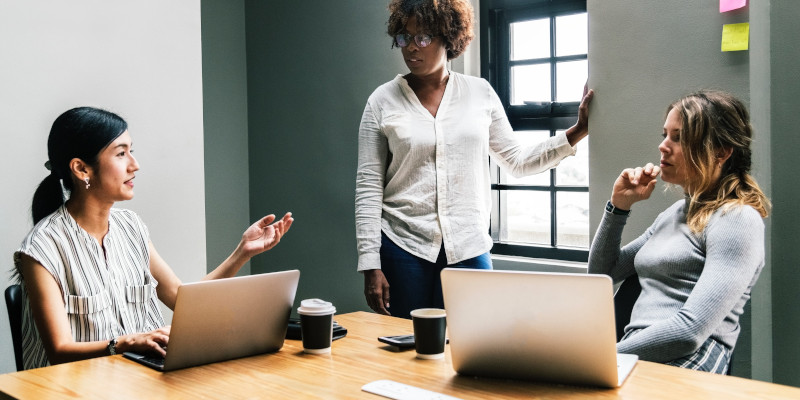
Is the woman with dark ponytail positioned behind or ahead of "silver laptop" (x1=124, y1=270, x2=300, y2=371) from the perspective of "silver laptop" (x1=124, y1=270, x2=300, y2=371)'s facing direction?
ahead

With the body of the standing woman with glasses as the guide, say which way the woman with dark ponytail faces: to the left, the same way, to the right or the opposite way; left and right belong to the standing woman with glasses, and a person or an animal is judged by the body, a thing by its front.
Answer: to the left

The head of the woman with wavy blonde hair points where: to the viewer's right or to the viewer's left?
to the viewer's left

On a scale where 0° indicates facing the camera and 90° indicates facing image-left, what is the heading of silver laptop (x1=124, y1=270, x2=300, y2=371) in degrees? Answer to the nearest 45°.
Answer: approximately 135°

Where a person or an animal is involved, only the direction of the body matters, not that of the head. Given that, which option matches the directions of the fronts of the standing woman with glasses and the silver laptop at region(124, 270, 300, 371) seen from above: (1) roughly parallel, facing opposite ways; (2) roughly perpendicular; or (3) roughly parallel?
roughly perpendicular

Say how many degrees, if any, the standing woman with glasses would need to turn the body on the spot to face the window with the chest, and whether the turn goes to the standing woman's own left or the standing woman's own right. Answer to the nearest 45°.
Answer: approximately 135° to the standing woman's own left

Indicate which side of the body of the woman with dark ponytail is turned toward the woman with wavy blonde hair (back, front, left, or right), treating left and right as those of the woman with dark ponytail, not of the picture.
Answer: front

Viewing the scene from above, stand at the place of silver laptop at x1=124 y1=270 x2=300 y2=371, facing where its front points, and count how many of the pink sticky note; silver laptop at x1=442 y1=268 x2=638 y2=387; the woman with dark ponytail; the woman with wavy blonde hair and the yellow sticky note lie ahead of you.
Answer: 1

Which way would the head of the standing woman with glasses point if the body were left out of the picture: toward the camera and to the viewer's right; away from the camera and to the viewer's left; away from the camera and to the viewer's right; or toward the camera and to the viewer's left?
toward the camera and to the viewer's left

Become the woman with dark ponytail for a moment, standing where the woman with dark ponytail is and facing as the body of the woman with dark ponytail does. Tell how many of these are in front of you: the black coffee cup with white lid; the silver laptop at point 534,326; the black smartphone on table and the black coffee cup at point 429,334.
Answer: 4

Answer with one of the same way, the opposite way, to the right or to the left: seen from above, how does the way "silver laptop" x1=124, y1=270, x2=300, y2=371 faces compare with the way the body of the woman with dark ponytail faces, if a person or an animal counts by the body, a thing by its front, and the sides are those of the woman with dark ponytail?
the opposite way

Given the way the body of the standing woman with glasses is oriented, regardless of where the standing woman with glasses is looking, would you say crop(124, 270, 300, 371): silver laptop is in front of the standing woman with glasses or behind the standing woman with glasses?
in front

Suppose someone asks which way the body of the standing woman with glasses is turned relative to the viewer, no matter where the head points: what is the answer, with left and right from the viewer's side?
facing the viewer

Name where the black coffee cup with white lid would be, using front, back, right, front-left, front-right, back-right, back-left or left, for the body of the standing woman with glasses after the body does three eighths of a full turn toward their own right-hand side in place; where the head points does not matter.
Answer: back-left

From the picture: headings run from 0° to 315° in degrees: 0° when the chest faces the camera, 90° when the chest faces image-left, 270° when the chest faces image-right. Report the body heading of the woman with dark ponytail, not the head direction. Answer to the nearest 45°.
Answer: approximately 315°

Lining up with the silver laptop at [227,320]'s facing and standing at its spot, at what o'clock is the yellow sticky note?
The yellow sticky note is roughly at 4 o'clock from the silver laptop.

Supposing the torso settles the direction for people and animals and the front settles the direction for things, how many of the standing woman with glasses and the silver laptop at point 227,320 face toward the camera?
1
